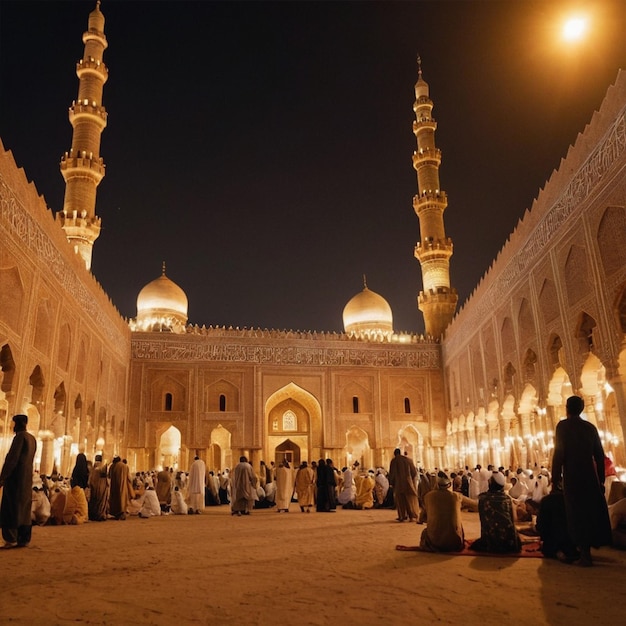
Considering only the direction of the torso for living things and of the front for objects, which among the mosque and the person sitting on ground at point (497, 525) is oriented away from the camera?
the person sitting on ground

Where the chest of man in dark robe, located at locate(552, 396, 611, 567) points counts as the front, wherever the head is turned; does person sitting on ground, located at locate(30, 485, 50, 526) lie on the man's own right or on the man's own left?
on the man's own left

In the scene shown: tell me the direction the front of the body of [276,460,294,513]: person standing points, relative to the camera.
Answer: away from the camera

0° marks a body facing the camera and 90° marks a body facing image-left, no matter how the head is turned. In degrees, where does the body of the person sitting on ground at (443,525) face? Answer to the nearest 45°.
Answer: approximately 180°

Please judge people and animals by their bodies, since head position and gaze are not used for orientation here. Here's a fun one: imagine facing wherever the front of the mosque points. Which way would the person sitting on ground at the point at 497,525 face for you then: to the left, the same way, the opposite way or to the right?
the opposite way

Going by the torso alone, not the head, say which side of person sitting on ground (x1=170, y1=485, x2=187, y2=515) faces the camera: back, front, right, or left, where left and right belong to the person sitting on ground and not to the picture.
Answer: back

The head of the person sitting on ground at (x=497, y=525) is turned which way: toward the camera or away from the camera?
away from the camera

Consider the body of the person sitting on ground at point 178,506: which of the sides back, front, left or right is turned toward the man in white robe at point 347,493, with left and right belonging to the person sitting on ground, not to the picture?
right

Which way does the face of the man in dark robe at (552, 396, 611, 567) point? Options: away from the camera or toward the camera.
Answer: away from the camera

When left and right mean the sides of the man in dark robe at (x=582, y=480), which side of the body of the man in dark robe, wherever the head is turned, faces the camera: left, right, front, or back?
back

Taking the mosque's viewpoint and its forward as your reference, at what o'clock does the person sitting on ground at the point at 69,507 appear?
The person sitting on ground is roughly at 1 o'clock from the mosque.

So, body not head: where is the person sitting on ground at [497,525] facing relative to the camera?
away from the camera

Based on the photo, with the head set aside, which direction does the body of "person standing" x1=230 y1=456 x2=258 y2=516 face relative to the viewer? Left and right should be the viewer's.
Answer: facing away from the viewer

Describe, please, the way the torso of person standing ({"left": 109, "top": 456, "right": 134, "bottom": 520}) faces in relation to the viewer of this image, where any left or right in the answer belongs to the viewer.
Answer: facing away from the viewer
